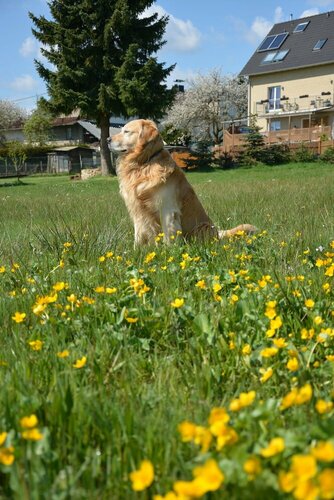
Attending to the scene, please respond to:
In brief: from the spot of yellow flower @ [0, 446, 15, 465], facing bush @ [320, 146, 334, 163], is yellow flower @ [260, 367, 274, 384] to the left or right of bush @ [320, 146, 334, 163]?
right

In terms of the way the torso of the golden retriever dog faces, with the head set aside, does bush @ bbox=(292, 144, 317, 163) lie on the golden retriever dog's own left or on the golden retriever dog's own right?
on the golden retriever dog's own right

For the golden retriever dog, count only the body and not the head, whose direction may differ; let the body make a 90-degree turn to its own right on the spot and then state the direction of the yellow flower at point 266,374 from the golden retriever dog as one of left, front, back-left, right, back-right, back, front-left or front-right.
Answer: back

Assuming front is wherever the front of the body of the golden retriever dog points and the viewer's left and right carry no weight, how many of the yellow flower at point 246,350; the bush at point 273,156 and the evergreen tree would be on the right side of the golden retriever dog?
2

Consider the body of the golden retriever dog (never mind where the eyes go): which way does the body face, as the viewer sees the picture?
to the viewer's left

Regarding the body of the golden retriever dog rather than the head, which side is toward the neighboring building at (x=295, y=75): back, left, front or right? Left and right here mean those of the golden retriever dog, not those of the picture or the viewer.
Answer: right

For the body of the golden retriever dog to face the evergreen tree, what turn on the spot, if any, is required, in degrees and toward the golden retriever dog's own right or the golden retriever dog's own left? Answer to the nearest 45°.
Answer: approximately 90° to the golden retriever dog's own right

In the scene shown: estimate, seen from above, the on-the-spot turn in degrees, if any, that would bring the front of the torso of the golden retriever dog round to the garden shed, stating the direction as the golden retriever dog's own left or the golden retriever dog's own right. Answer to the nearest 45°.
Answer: approximately 90° to the golden retriever dog's own right

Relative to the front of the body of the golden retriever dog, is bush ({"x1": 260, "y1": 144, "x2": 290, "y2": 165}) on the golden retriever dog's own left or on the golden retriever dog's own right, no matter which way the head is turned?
on the golden retriever dog's own right

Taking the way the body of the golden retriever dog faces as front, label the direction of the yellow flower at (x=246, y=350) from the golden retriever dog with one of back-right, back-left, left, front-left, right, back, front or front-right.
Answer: left
